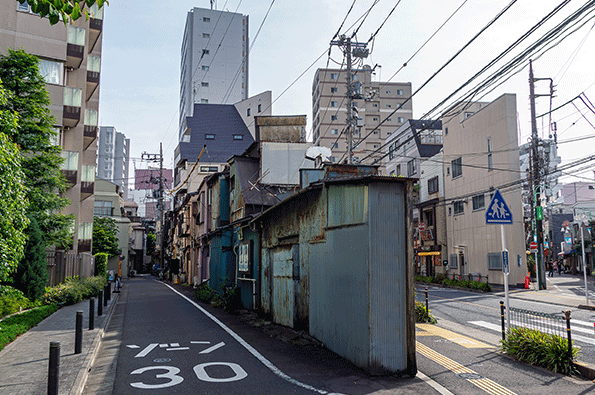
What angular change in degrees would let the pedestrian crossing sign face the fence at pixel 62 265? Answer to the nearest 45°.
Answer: approximately 90° to its right

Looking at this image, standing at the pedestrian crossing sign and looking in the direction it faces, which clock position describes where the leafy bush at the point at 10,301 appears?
The leafy bush is roughly at 3 o'clock from the pedestrian crossing sign.

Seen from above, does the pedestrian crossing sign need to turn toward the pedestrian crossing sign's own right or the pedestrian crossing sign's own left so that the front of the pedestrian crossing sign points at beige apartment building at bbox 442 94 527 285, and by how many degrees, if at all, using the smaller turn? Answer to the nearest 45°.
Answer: approximately 180°

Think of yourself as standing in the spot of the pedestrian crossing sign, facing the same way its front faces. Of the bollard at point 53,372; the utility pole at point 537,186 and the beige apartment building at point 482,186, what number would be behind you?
2

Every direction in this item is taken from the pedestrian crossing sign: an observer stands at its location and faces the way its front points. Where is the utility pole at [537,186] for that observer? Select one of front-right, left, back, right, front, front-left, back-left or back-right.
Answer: back

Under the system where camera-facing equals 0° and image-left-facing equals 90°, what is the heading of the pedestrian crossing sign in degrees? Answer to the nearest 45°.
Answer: approximately 0°

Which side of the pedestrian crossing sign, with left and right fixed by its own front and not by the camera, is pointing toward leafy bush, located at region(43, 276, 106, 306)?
right

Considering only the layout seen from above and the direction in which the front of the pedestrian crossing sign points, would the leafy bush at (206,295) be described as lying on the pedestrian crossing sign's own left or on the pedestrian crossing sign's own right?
on the pedestrian crossing sign's own right

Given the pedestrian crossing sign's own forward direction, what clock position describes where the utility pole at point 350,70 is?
The utility pole is roughly at 5 o'clock from the pedestrian crossing sign.
